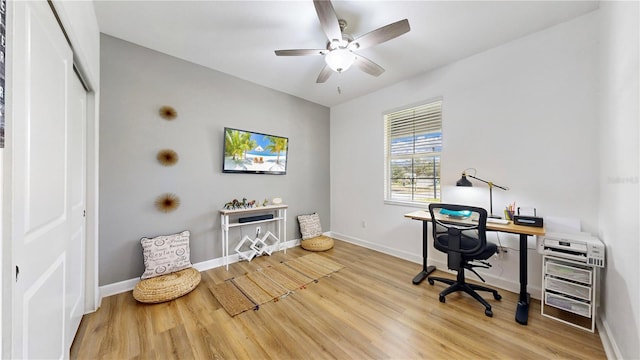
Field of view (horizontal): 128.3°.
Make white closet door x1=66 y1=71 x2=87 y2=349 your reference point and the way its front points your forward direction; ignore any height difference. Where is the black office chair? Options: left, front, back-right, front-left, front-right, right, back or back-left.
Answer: front-right

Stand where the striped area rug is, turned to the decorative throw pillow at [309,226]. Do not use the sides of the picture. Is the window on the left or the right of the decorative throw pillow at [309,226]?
right

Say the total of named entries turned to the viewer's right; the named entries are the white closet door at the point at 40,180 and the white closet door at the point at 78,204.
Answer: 2

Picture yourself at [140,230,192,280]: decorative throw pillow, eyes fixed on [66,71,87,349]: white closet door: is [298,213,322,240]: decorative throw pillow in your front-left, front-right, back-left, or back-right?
back-left

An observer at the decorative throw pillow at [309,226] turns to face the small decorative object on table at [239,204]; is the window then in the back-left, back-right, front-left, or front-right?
back-left

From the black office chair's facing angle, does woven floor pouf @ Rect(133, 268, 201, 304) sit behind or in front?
behind

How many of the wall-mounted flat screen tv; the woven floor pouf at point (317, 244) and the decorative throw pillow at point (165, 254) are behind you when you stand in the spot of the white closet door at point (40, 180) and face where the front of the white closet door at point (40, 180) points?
0

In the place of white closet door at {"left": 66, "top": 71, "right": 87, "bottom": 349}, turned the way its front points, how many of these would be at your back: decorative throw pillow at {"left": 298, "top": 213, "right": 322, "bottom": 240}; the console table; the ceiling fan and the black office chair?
0

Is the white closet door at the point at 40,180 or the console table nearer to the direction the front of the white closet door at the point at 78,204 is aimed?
the console table

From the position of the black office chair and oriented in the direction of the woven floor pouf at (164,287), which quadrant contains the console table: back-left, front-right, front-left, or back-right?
front-right

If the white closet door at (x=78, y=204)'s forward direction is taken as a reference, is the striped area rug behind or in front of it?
in front

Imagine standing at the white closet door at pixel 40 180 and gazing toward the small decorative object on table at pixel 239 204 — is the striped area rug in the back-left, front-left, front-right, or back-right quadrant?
front-right

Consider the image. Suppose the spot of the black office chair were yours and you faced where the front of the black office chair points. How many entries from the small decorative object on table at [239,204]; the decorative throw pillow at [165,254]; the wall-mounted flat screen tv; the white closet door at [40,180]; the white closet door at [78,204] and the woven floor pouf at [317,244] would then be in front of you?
0

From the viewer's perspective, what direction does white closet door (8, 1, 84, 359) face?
to the viewer's right

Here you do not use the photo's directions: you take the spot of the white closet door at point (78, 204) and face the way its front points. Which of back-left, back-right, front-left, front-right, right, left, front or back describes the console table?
front

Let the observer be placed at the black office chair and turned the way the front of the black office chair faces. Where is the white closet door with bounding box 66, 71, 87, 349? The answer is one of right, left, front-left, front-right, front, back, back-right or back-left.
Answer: back

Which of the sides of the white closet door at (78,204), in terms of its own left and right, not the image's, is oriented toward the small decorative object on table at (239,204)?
front

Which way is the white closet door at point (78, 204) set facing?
to the viewer's right

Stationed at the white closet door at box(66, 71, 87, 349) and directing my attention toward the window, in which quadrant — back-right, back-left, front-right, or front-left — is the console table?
front-left
